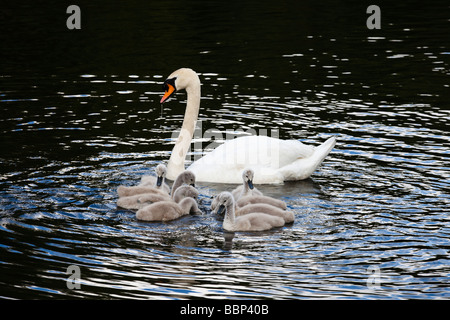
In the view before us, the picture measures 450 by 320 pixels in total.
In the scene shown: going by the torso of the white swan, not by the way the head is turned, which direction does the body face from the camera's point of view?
to the viewer's left
